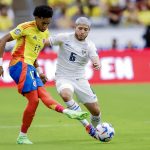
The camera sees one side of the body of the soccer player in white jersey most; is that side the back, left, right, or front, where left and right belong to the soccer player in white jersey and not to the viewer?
front

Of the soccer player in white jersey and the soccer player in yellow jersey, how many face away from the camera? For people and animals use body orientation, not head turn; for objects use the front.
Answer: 0

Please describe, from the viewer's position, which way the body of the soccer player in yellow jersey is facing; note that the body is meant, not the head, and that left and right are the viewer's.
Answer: facing the viewer and to the right of the viewer
